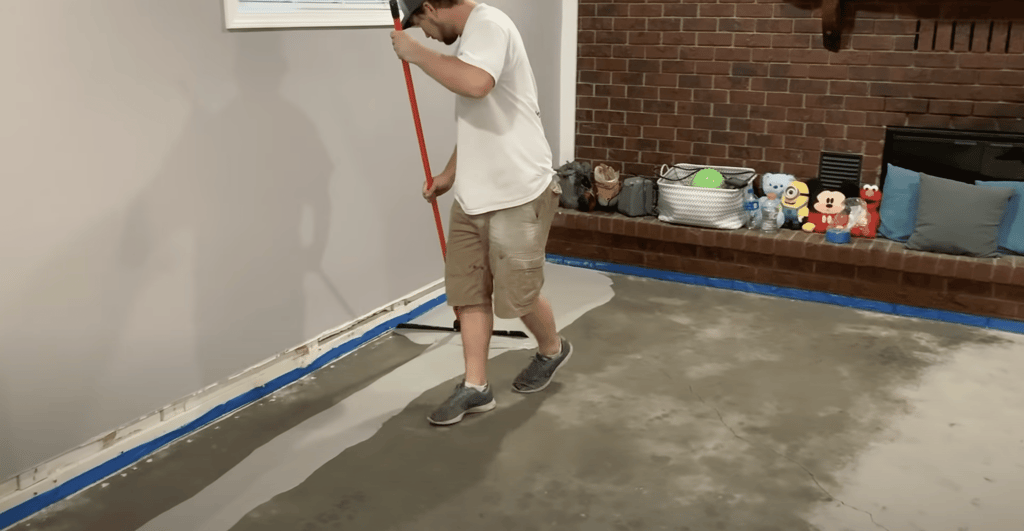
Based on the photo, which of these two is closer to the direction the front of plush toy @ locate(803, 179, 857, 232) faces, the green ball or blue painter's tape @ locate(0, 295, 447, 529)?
the blue painter's tape

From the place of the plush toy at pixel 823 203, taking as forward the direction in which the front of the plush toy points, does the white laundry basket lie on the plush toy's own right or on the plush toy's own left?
on the plush toy's own right

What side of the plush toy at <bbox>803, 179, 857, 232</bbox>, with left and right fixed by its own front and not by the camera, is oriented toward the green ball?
right

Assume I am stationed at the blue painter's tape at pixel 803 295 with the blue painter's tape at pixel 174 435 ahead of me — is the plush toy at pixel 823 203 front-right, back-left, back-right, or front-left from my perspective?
back-right

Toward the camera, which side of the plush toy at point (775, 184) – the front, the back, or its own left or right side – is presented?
front

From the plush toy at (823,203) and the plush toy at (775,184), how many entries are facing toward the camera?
2

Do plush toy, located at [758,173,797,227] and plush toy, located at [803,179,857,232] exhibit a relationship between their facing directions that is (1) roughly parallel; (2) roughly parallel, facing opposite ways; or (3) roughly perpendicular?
roughly parallel

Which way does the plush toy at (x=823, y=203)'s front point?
toward the camera

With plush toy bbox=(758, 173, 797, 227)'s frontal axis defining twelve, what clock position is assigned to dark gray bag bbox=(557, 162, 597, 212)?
The dark gray bag is roughly at 3 o'clock from the plush toy.

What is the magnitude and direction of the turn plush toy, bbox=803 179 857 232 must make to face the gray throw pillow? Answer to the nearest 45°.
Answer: approximately 45° to its left

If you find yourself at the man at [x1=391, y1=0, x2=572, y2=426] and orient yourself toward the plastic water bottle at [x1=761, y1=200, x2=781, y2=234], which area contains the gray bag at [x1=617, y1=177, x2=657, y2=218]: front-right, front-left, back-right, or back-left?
front-left

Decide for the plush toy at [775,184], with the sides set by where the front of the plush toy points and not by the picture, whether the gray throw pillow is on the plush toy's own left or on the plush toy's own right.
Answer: on the plush toy's own left
